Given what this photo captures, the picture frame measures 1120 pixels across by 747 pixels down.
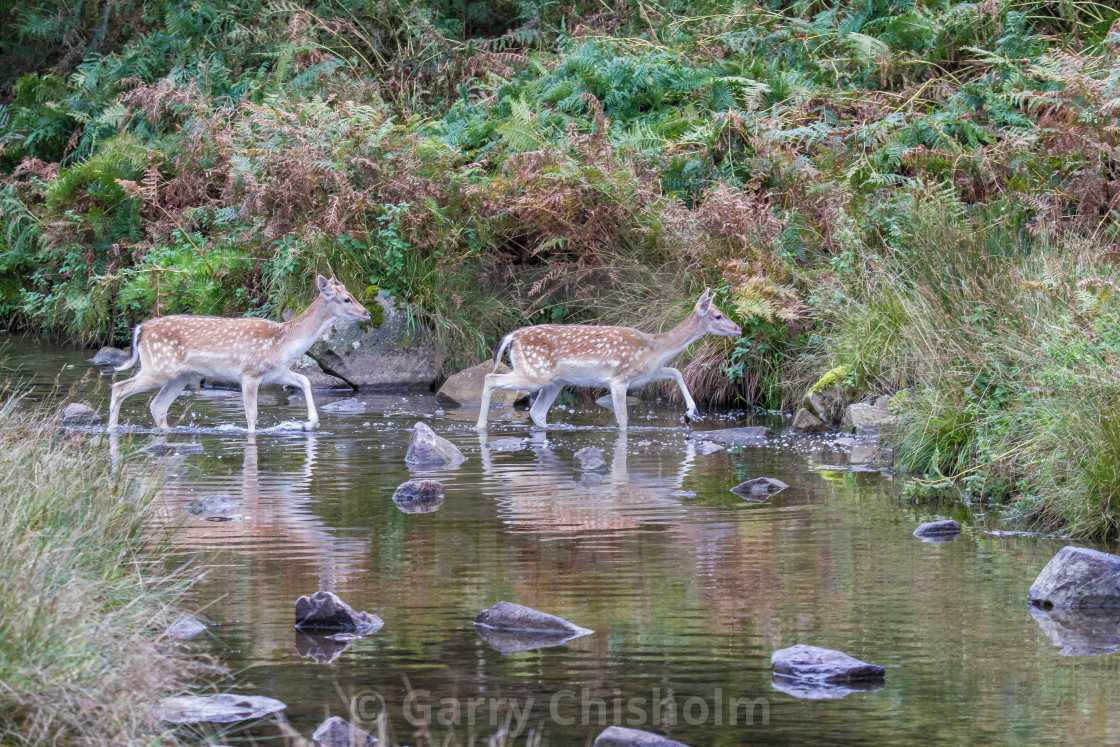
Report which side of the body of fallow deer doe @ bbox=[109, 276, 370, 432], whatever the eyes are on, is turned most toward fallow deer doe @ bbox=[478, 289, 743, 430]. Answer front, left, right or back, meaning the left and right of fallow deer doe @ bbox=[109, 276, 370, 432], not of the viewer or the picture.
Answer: front

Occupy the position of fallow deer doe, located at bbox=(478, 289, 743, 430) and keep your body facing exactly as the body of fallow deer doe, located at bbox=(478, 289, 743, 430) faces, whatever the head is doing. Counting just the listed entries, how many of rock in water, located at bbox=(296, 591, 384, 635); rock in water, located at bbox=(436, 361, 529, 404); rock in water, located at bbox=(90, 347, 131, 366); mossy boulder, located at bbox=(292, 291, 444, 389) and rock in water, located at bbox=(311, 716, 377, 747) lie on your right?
2

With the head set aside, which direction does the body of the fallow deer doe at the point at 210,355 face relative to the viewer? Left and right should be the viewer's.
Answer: facing to the right of the viewer

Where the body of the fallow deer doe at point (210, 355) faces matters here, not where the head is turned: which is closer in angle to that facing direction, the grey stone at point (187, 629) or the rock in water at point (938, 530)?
the rock in water

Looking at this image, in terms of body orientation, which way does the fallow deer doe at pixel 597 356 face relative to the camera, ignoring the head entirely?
to the viewer's right

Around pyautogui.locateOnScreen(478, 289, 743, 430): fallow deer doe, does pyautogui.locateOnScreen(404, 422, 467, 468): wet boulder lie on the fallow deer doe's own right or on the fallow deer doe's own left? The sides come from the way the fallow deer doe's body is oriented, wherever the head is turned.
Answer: on the fallow deer doe's own right

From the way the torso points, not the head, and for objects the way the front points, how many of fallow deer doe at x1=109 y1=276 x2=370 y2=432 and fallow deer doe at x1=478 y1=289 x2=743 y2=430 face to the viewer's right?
2

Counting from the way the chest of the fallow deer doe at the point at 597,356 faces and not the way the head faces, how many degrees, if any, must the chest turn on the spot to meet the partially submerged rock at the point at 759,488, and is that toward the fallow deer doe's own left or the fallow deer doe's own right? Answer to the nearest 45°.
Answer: approximately 90° to the fallow deer doe's own right

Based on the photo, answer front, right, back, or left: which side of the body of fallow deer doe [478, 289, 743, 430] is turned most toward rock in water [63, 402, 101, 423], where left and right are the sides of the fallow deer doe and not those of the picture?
back

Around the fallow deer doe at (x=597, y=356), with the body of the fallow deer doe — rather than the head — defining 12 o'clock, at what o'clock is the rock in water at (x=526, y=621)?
The rock in water is roughly at 3 o'clock from the fallow deer doe.

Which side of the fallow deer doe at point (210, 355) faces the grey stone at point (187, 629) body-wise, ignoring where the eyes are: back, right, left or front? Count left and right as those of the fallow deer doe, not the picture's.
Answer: right

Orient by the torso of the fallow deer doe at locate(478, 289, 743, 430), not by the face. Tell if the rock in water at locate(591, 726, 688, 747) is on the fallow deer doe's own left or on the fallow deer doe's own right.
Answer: on the fallow deer doe's own right

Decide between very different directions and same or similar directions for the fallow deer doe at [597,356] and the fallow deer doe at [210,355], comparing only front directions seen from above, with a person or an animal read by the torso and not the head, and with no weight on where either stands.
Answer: same or similar directions

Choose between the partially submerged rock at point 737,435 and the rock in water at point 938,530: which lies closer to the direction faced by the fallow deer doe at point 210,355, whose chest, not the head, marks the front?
the partially submerged rock

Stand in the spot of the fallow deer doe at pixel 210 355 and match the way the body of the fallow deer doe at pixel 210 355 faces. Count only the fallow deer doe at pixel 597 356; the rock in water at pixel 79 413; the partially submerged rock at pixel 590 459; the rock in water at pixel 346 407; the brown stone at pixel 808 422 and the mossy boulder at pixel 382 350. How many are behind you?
1

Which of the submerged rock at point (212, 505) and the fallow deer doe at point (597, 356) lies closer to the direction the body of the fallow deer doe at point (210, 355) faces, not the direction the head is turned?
the fallow deer doe at point (597, 356)

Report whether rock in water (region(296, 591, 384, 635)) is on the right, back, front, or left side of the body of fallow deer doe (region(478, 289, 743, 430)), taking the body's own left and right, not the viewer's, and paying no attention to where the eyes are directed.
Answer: right

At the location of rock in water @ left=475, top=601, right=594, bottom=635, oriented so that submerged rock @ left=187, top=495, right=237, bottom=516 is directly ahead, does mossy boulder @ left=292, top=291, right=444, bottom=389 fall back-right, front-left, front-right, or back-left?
front-right
